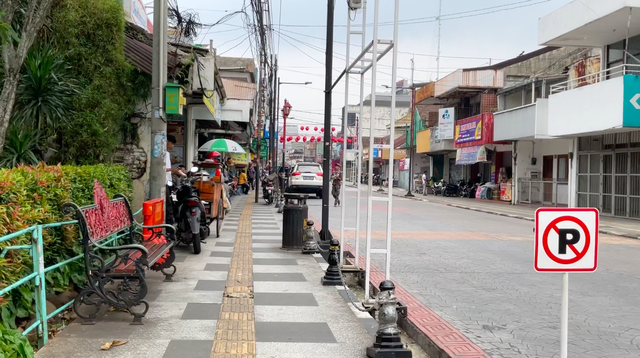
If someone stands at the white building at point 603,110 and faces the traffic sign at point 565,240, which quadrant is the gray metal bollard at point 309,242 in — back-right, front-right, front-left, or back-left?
front-right

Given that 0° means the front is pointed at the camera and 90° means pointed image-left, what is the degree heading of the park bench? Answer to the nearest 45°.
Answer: approximately 315°

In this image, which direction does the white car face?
away from the camera

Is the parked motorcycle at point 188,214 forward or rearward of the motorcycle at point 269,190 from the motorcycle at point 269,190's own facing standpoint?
rearward

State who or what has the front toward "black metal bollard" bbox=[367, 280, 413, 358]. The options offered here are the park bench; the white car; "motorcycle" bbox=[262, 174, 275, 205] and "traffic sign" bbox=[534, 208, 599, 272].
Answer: the park bench

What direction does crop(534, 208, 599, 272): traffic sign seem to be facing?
toward the camera

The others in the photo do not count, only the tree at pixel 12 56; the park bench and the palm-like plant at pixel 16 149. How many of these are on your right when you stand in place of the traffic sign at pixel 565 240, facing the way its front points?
3

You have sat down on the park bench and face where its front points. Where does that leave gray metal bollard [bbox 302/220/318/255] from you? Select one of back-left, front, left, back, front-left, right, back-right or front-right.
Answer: left

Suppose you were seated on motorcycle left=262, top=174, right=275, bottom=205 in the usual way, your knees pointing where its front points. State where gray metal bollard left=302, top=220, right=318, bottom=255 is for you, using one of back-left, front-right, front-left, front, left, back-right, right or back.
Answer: back

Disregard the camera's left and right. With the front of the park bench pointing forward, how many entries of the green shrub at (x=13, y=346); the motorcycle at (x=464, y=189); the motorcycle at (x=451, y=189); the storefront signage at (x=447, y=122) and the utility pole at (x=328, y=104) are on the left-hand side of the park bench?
4

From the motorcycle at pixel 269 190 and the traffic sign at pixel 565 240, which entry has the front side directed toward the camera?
the traffic sign

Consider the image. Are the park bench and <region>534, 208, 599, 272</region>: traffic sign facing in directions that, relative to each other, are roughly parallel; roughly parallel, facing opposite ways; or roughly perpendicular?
roughly perpendicular

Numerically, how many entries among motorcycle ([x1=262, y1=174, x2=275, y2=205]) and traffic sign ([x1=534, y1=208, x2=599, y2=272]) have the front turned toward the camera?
1
